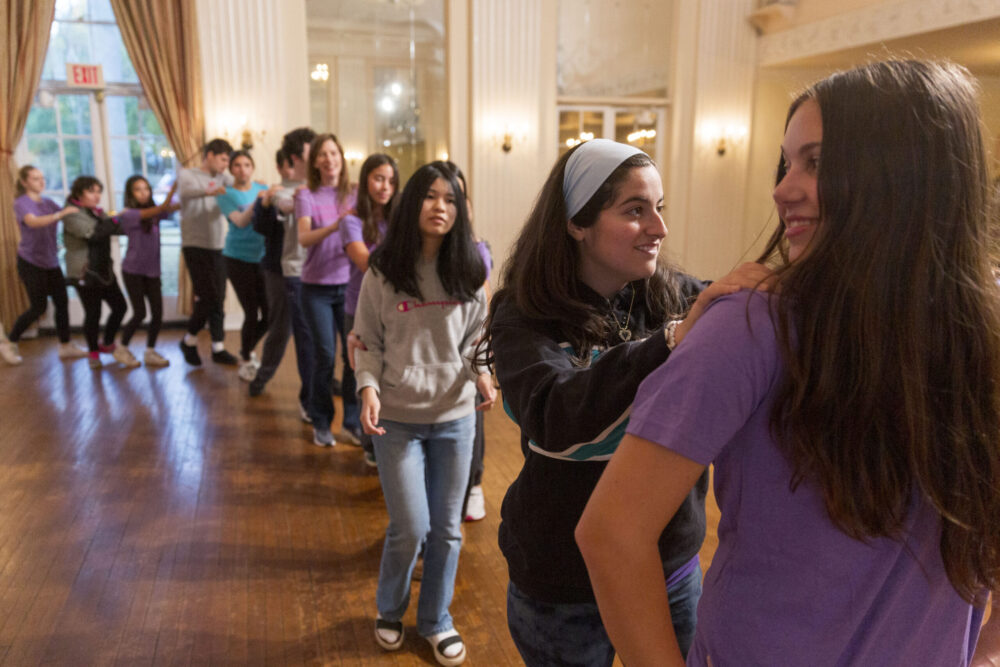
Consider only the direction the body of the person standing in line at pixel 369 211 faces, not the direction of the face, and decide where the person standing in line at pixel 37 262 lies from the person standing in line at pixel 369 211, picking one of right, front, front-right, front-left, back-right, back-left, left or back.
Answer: back

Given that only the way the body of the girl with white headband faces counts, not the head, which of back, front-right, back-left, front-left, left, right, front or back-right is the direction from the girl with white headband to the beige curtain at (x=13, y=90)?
back

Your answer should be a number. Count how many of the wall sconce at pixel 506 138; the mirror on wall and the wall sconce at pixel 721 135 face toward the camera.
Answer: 3

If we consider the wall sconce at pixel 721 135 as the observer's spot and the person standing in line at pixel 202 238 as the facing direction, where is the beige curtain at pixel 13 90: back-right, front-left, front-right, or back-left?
front-right

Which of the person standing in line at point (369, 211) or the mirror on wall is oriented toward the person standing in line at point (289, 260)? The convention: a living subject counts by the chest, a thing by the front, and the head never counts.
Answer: the mirror on wall

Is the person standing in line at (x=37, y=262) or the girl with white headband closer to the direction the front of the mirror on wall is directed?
the girl with white headband

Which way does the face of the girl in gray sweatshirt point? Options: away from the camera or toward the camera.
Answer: toward the camera

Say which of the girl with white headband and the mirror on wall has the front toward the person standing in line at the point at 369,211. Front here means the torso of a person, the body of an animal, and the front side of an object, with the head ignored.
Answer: the mirror on wall

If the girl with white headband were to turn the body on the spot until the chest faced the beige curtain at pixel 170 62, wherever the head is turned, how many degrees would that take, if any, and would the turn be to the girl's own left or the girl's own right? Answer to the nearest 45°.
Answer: approximately 180°

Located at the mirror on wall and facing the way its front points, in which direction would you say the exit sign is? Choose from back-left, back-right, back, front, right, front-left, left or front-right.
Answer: right

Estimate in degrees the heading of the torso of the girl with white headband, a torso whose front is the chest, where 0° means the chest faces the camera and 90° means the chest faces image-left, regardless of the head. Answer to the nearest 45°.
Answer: approximately 315°

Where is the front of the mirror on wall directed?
toward the camera

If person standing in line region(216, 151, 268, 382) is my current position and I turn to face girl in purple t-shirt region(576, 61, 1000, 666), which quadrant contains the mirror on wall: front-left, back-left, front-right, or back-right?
back-left

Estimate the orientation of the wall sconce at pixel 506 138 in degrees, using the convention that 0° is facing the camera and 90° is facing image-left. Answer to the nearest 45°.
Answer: approximately 0°
